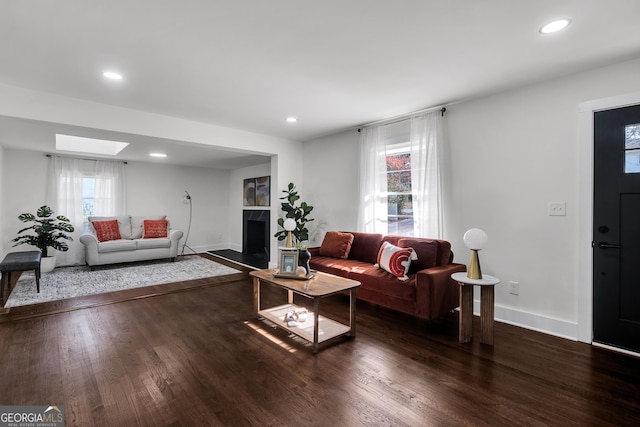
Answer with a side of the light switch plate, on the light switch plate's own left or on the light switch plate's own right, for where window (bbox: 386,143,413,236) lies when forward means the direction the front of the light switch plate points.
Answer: on the light switch plate's own right

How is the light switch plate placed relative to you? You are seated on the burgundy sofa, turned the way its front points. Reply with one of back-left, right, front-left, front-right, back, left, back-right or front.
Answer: back-left

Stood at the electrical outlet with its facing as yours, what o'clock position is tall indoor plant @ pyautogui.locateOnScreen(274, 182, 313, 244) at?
The tall indoor plant is roughly at 3 o'clock from the electrical outlet.

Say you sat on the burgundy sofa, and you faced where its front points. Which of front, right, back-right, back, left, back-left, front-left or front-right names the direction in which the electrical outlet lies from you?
back-left

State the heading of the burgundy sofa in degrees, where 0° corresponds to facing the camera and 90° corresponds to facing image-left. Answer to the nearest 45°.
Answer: approximately 45°

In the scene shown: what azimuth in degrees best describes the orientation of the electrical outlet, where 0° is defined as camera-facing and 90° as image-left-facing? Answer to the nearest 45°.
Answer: approximately 0°

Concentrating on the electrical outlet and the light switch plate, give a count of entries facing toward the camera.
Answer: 2

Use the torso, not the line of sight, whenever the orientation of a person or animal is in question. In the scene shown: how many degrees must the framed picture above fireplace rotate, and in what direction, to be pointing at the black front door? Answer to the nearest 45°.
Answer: approximately 90° to its left

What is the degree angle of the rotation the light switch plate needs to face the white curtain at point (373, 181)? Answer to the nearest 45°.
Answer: approximately 90° to its right
